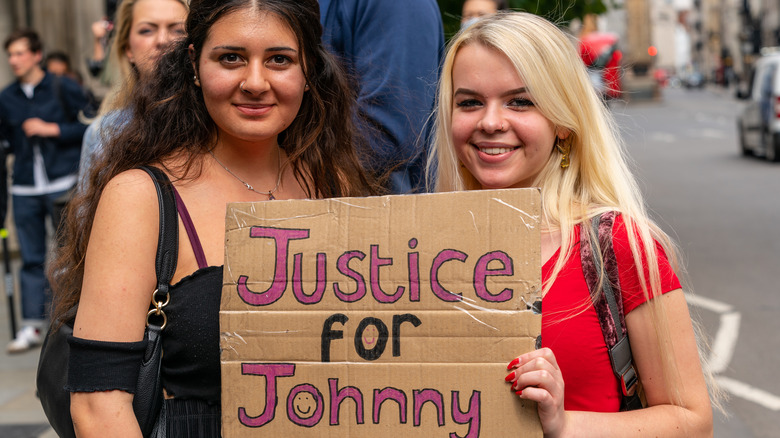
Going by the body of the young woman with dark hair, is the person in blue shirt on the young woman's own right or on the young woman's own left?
on the young woman's own left

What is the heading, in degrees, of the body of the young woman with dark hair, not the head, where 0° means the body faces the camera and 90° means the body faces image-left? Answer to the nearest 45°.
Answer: approximately 315°

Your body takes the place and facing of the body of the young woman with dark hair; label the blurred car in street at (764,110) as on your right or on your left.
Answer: on your left

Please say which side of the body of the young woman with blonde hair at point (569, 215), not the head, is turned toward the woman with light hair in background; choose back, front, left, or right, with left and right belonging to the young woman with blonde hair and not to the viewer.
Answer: right

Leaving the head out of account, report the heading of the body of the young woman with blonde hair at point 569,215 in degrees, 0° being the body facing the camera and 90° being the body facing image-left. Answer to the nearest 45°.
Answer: approximately 45°

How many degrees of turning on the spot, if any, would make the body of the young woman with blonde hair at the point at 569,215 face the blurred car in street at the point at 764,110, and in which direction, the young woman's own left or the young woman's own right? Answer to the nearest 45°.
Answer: approximately 135° to the young woman's own right
